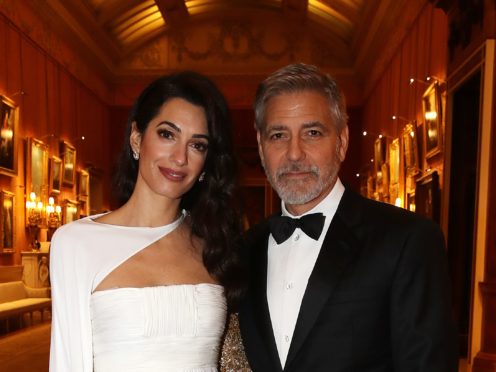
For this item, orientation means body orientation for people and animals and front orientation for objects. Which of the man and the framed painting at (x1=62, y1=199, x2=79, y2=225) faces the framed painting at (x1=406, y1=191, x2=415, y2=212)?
the framed painting at (x1=62, y1=199, x2=79, y2=225)

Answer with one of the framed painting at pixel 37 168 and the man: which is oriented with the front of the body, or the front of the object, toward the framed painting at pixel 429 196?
the framed painting at pixel 37 168

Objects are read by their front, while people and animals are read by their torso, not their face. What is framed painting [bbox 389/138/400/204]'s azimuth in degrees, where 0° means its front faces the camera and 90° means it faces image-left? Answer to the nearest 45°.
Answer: approximately 45°

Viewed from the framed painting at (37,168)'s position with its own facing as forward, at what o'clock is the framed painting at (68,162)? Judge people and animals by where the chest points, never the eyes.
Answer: the framed painting at (68,162) is roughly at 8 o'clock from the framed painting at (37,168).

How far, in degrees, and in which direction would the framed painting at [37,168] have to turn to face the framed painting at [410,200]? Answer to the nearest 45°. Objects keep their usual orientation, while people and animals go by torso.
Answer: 0° — it already faces it

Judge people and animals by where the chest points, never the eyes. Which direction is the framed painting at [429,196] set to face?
to the viewer's left

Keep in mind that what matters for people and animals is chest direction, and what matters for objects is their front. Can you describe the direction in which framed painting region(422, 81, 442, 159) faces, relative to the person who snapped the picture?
facing to the left of the viewer

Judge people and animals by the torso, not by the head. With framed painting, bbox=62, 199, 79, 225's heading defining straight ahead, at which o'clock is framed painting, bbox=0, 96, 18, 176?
framed painting, bbox=0, 96, 18, 176 is roughly at 2 o'clock from framed painting, bbox=62, 199, 79, 225.

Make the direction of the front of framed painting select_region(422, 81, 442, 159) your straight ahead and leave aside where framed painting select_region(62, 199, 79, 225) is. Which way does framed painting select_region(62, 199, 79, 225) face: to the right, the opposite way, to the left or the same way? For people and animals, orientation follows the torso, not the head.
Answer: the opposite way

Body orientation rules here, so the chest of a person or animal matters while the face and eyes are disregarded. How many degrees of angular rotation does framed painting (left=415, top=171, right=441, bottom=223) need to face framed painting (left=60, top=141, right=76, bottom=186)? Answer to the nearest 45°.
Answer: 0° — it already faces it

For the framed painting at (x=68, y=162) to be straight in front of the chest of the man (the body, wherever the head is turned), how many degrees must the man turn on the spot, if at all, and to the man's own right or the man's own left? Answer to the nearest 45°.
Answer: approximately 90° to the man's own right
